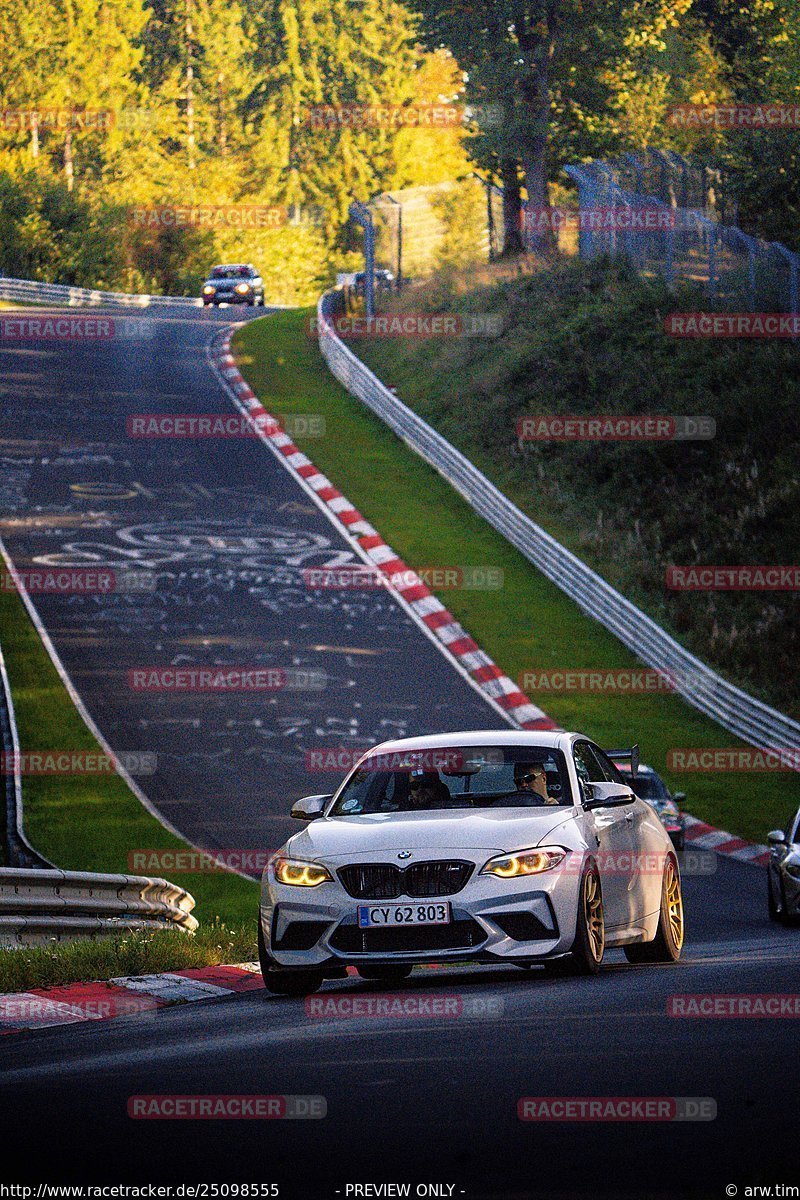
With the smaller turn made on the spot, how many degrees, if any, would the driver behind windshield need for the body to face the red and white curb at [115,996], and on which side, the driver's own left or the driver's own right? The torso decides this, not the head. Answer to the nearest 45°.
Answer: approximately 45° to the driver's own right

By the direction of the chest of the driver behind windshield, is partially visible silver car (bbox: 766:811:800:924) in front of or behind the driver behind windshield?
behind

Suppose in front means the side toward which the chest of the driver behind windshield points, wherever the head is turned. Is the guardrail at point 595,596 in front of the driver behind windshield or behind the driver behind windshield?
behind

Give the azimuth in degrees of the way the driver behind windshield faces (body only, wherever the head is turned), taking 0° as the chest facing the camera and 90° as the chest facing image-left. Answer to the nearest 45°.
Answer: approximately 45°

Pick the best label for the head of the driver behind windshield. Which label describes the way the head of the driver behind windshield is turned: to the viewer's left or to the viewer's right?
to the viewer's left

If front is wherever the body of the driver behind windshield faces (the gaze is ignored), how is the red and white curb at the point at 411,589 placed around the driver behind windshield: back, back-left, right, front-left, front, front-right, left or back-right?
back-right

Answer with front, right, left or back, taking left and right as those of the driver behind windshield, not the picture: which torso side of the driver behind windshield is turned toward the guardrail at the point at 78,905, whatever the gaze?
right

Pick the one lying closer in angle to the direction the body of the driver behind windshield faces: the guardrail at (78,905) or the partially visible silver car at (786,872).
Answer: the guardrail
